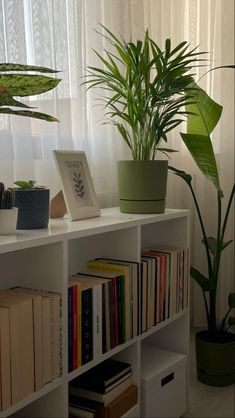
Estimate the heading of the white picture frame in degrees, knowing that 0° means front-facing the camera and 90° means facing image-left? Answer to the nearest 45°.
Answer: approximately 315°
